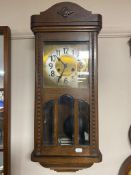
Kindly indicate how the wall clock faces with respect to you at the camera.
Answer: facing the viewer
